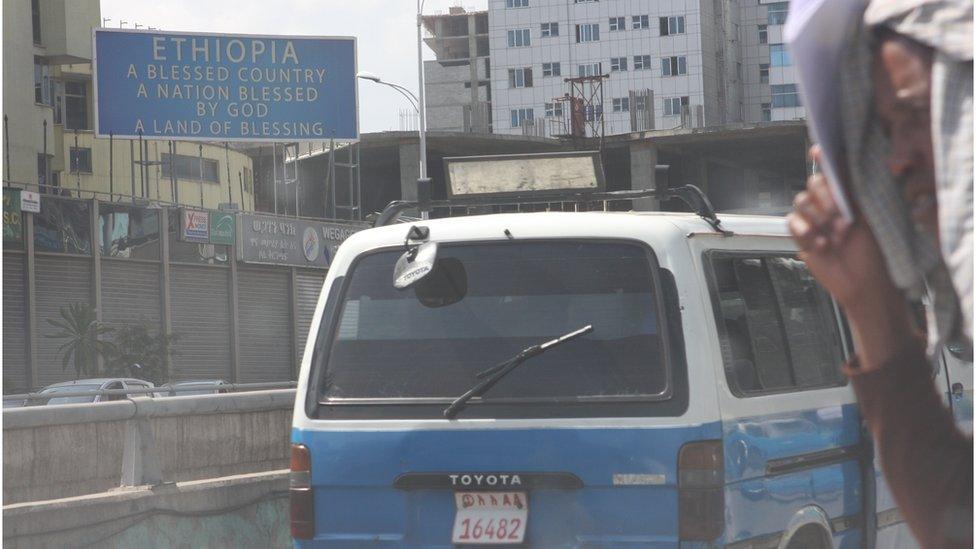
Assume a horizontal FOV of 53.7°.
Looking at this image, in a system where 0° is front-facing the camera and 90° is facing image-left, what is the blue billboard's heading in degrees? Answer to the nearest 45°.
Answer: approximately 0°

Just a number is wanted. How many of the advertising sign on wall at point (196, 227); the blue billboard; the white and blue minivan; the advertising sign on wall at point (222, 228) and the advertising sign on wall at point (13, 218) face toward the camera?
4

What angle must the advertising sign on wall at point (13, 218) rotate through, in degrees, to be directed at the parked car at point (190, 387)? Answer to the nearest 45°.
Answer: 0° — it already faces it

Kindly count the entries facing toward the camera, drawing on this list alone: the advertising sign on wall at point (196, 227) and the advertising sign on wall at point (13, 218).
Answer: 2

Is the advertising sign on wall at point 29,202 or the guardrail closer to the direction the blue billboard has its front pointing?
the guardrail

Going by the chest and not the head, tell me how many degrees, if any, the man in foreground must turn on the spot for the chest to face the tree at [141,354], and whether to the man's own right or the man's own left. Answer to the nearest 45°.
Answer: approximately 90° to the man's own right
